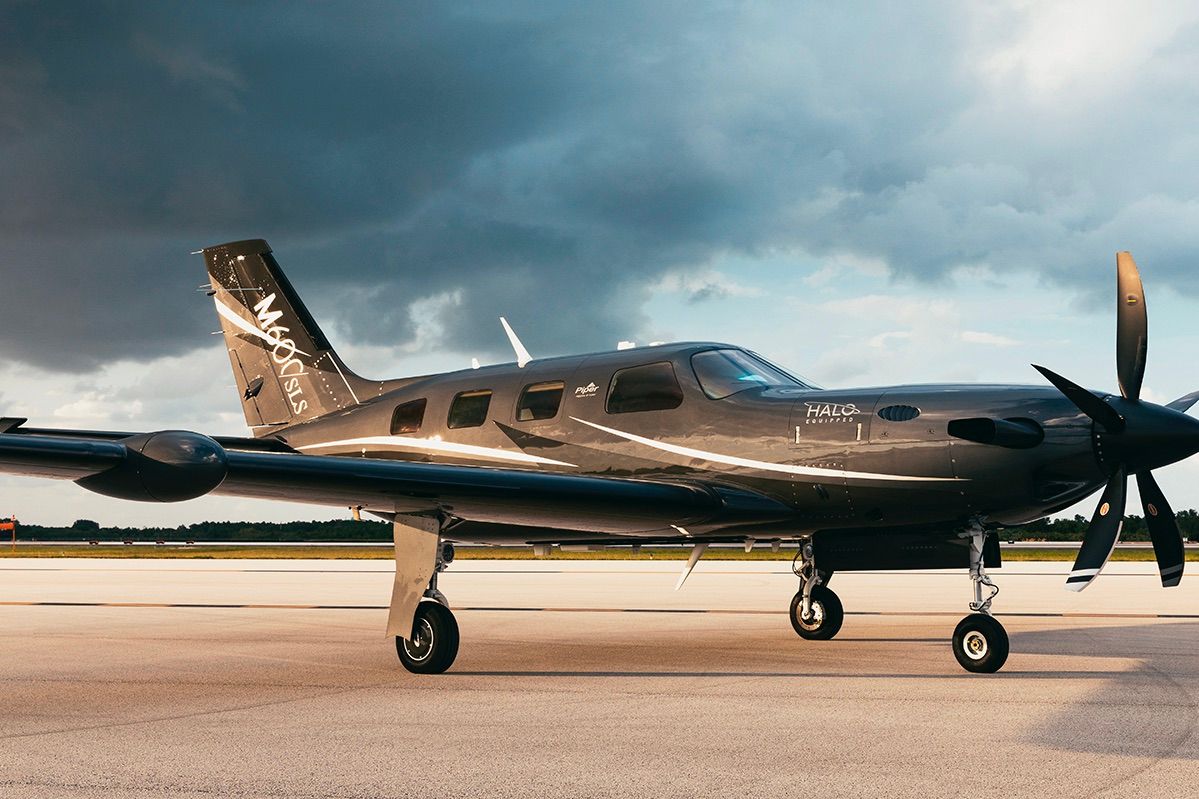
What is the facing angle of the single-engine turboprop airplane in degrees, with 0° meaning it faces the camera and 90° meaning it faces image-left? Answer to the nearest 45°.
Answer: approximately 315°
